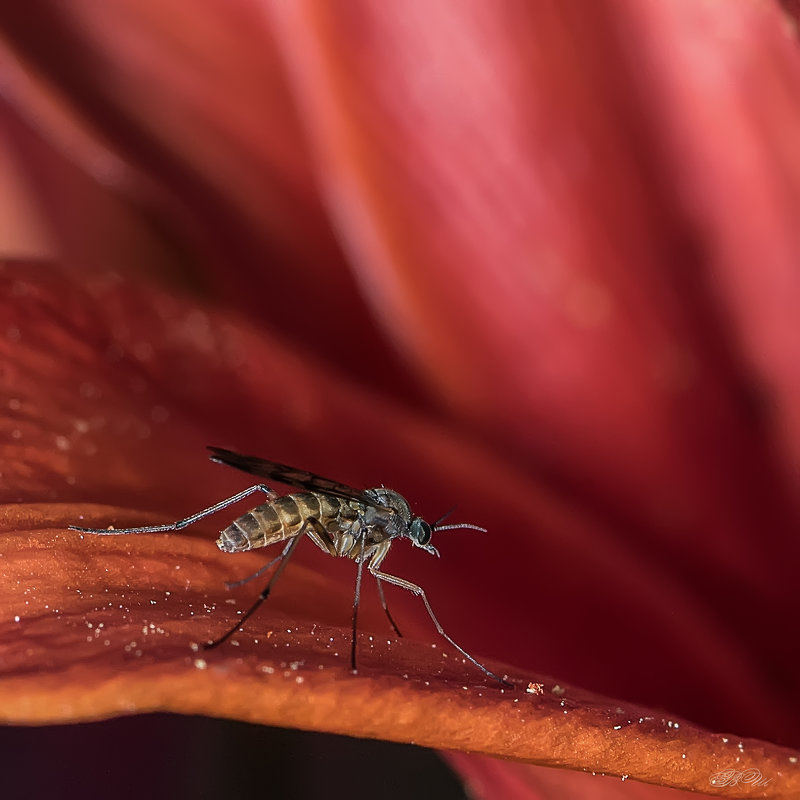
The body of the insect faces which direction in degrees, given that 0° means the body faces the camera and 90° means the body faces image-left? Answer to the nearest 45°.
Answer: approximately 270°
